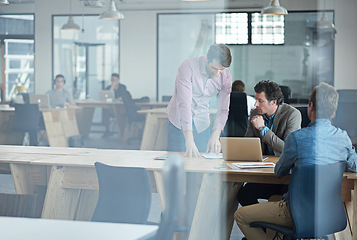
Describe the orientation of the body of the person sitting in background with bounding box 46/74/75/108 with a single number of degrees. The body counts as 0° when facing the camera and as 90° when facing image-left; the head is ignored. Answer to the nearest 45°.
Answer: approximately 0°

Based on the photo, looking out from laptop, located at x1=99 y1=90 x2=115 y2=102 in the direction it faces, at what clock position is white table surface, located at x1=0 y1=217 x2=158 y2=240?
The white table surface is roughly at 6 o'clock from the laptop.

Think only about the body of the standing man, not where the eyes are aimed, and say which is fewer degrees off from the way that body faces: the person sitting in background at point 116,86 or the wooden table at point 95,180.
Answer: the wooden table

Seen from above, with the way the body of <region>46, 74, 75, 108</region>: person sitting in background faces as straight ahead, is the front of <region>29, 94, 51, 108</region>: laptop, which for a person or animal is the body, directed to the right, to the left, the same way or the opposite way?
the opposite way

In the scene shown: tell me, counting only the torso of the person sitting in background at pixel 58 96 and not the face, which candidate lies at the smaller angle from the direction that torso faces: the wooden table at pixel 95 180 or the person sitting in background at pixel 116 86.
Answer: the wooden table

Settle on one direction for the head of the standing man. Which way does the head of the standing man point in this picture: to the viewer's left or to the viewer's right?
to the viewer's right

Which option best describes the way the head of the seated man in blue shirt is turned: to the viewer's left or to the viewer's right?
to the viewer's left

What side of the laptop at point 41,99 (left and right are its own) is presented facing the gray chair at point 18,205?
back

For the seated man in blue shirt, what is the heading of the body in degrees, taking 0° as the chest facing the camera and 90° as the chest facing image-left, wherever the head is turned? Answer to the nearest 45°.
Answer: approximately 135°

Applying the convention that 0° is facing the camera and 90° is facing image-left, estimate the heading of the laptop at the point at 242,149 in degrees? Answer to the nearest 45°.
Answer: approximately 180°

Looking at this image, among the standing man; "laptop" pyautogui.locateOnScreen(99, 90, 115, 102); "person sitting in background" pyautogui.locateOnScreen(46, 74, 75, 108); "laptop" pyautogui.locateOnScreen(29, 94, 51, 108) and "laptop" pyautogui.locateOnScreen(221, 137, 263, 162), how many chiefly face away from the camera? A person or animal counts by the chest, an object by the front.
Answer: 3

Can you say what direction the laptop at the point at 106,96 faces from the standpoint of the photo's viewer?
facing away from the viewer

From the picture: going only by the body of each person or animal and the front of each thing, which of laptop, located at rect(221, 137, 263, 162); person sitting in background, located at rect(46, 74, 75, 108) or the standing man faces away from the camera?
the laptop

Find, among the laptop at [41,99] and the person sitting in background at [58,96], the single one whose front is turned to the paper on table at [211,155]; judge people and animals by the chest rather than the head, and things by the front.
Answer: the person sitting in background

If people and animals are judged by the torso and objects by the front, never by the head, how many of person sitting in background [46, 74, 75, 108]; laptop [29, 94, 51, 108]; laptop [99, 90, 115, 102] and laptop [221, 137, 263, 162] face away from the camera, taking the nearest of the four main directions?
3
